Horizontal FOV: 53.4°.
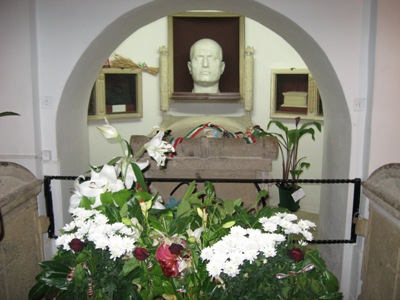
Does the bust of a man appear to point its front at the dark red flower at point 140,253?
yes

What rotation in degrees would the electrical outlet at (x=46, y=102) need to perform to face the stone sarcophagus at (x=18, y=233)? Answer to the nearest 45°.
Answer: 0° — it already faces it

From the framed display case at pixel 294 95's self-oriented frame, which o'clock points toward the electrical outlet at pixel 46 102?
The electrical outlet is roughly at 1 o'clock from the framed display case.

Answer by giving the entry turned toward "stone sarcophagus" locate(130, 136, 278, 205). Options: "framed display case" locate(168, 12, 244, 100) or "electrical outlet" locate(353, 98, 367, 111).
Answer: the framed display case

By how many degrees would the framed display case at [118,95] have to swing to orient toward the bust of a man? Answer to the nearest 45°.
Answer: approximately 90° to its left

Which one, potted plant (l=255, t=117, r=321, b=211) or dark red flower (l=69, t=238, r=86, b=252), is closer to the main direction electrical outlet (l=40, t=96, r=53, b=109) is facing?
the dark red flower

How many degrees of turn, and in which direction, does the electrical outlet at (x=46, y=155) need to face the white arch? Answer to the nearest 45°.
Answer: approximately 90° to its left

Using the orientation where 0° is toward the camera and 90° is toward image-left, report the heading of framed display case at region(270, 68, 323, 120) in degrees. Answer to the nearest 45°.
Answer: approximately 0°

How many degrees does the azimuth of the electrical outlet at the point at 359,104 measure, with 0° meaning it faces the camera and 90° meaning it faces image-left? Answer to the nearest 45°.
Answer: approximately 0°

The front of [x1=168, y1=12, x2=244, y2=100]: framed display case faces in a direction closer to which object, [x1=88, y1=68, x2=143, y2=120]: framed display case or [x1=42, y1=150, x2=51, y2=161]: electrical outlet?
the electrical outlet
